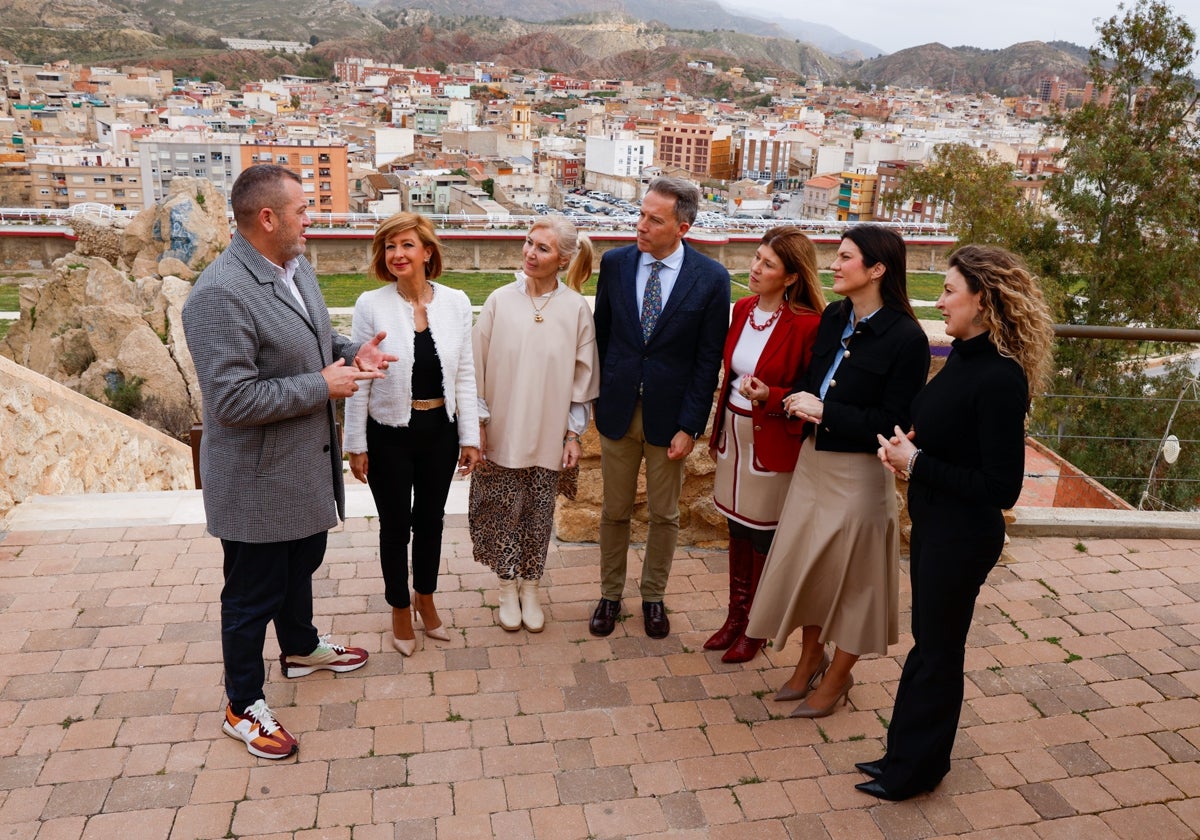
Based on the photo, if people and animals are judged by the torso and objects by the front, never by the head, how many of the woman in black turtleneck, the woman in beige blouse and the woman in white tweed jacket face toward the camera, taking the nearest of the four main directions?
2

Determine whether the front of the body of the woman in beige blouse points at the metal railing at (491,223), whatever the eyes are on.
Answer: no

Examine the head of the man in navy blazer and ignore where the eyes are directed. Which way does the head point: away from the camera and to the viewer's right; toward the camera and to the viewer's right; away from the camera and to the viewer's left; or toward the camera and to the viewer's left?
toward the camera and to the viewer's left

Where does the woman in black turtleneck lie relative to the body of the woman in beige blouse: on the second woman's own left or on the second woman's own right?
on the second woman's own left

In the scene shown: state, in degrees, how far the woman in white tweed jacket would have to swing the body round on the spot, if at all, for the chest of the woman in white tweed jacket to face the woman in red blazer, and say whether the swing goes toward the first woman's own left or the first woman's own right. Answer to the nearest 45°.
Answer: approximately 90° to the first woman's own left

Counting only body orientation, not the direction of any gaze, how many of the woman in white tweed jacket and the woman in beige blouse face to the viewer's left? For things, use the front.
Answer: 0

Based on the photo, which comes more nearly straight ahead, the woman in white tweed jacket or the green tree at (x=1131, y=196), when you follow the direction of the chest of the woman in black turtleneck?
the woman in white tweed jacket

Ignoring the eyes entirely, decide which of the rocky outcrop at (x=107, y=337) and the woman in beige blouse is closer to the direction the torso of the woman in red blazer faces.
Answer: the woman in beige blouse

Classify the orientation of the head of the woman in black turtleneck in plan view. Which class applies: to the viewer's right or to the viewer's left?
to the viewer's left

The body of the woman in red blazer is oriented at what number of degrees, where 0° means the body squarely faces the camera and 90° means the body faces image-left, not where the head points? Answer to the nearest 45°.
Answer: approximately 45°

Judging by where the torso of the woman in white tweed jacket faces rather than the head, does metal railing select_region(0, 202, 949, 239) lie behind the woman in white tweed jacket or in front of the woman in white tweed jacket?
behind

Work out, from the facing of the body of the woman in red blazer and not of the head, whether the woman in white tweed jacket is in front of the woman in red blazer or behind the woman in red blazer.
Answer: in front

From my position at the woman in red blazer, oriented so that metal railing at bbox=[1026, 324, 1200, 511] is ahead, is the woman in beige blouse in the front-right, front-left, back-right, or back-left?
back-left

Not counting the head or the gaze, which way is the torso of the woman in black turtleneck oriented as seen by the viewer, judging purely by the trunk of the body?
to the viewer's left

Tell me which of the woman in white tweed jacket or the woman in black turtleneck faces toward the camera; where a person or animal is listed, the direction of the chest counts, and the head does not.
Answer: the woman in white tweed jacket

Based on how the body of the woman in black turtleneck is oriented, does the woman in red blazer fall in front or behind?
in front

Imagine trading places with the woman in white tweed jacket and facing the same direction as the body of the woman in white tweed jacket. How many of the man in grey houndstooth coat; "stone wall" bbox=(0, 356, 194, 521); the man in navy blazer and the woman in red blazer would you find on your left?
2

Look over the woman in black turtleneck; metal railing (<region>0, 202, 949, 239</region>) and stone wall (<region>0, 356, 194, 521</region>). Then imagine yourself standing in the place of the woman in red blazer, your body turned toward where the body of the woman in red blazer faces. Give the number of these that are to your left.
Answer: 1

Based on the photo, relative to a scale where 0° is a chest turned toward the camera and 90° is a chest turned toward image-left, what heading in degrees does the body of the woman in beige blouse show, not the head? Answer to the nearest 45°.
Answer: approximately 0°
